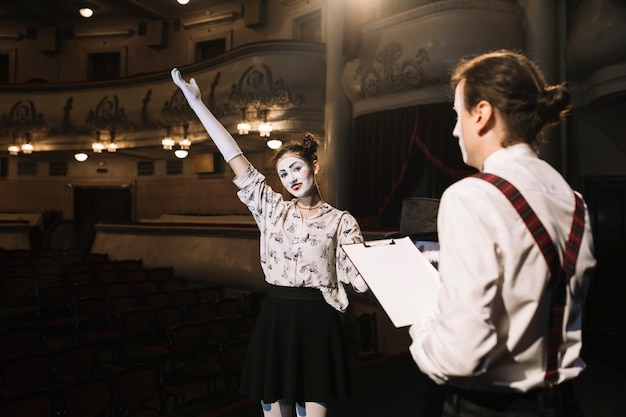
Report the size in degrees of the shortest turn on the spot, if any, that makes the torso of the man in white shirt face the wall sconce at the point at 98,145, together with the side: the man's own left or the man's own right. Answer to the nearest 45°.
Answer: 0° — they already face it

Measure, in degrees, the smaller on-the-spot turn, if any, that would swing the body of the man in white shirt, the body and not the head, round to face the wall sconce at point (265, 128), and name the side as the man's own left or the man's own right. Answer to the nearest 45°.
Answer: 0° — they already face it

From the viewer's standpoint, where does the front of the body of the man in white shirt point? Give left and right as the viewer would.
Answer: facing away from the viewer and to the left of the viewer

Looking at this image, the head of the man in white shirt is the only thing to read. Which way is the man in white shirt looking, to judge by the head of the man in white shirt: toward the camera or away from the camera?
away from the camera

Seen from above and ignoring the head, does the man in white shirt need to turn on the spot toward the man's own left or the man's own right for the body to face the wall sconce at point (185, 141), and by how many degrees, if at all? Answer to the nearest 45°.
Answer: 0° — they already face it

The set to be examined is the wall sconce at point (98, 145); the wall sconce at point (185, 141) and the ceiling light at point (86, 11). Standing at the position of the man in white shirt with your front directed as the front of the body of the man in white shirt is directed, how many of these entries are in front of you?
3
